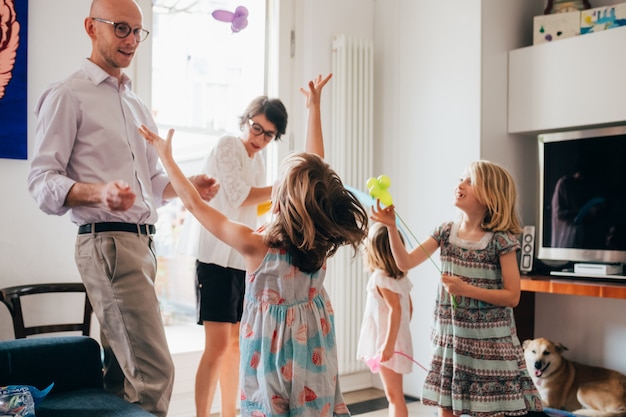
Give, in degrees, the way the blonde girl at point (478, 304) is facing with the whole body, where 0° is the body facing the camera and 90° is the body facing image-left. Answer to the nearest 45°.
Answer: approximately 45°

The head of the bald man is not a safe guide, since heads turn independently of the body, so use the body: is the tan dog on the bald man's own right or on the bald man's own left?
on the bald man's own left

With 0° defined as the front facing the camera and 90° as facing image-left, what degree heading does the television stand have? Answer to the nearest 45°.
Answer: approximately 45°
